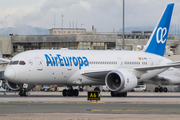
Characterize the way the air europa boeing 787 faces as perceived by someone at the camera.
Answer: facing the viewer and to the left of the viewer
